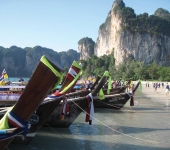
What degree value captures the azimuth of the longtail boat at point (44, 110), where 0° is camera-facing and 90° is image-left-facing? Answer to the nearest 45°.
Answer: approximately 270°

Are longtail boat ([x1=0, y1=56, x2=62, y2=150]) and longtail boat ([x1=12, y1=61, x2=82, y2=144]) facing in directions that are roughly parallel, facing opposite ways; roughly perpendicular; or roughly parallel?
roughly parallel

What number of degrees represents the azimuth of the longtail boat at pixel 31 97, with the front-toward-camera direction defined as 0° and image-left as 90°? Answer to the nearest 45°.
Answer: approximately 270°

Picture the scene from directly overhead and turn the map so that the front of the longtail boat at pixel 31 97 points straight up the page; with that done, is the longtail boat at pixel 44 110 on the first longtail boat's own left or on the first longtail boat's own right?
on the first longtail boat's own left

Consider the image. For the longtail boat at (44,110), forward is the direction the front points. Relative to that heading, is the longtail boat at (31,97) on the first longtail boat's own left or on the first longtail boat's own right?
on the first longtail boat's own right
